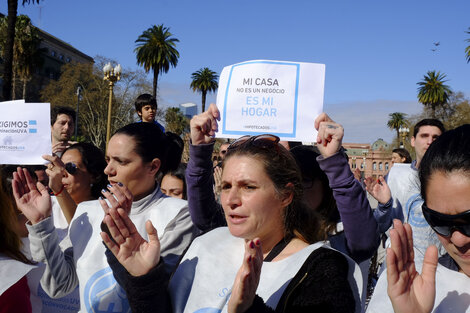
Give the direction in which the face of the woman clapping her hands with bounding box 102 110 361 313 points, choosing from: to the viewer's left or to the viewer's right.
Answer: to the viewer's left

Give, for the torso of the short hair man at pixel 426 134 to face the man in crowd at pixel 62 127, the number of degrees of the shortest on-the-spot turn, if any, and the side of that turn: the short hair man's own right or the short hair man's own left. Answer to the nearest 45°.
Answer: approximately 90° to the short hair man's own right

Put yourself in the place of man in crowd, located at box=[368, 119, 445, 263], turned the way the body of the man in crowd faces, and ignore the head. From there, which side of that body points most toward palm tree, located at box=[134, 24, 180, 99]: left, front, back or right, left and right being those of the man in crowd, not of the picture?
back

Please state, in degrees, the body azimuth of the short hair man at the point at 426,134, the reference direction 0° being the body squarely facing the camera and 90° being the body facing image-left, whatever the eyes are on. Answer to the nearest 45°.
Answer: approximately 315°

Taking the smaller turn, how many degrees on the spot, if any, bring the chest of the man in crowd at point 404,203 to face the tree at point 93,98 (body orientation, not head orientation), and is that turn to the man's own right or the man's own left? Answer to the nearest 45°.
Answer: approximately 180°
